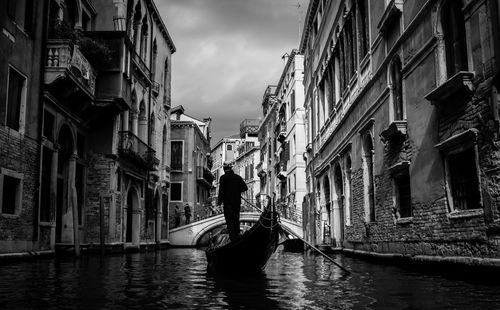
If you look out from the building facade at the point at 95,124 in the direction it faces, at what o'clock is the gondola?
The gondola is roughly at 1 o'clock from the building facade.

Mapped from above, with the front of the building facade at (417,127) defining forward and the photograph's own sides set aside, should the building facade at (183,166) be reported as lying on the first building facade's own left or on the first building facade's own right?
on the first building facade's own right

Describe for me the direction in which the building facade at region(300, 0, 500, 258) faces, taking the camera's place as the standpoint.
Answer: facing the viewer and to the left of the viewer

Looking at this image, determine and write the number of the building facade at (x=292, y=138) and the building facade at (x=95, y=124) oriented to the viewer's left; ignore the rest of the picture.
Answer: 1

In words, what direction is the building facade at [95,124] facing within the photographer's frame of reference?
facing the viewer and to the right of the viewer

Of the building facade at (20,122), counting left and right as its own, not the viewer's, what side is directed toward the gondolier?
front

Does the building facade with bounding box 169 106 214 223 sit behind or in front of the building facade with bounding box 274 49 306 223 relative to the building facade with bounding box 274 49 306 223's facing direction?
in front

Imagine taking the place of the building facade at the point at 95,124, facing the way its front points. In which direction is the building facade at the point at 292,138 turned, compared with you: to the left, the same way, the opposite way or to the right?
the opposite way

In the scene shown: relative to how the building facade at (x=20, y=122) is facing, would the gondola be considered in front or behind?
in front

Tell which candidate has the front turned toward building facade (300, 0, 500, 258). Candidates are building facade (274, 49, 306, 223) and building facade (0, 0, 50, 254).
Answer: building facade (0, 0, 50, 254)

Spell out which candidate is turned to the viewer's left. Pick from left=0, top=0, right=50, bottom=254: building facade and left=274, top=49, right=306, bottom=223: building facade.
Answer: left=274, top=49, right=306, bottom=223: building facade

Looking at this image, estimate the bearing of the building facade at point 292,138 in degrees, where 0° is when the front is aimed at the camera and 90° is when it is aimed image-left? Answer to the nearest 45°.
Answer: approximately 90°

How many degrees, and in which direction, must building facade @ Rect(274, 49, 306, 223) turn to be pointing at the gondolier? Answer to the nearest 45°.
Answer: approximately 90° to its left
